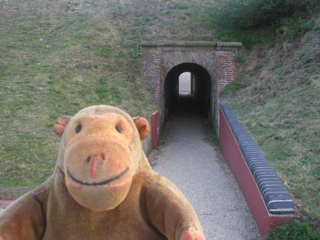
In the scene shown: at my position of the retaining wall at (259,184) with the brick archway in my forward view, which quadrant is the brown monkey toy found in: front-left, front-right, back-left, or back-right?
back-left

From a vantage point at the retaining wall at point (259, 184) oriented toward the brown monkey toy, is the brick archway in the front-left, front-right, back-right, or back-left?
back-right

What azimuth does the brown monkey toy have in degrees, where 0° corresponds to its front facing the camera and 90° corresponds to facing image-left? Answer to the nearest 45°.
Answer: approximately 0°

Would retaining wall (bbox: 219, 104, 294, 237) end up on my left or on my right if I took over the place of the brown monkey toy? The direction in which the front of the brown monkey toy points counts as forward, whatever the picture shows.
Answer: on my left

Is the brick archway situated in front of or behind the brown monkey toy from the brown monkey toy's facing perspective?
behind
